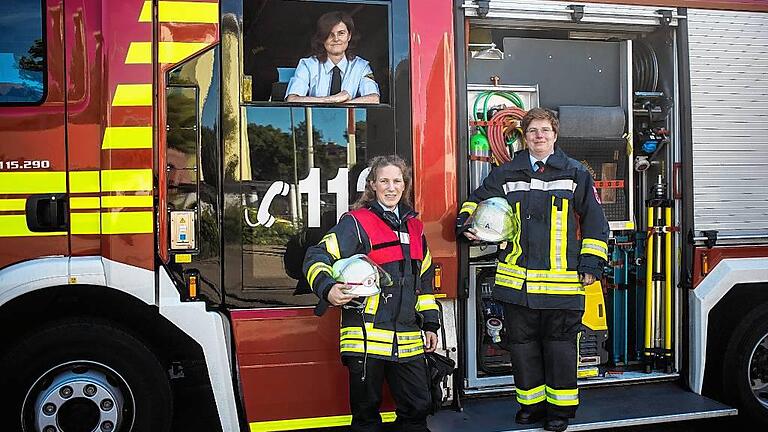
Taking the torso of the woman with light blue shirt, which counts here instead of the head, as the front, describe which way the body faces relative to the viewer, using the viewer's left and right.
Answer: facing the viewer

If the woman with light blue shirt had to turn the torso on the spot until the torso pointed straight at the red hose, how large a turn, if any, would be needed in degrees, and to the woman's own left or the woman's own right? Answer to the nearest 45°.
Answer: approximately 135° to the woman's own left

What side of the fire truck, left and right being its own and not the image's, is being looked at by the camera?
left

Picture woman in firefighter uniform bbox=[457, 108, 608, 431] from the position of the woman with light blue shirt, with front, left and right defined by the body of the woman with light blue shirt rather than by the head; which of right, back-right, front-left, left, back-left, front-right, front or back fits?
left

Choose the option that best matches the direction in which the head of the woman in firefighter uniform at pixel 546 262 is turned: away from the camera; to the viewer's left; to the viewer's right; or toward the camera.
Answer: toward the camera

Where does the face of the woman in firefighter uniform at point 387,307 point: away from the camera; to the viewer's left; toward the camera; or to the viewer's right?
toward the camera
